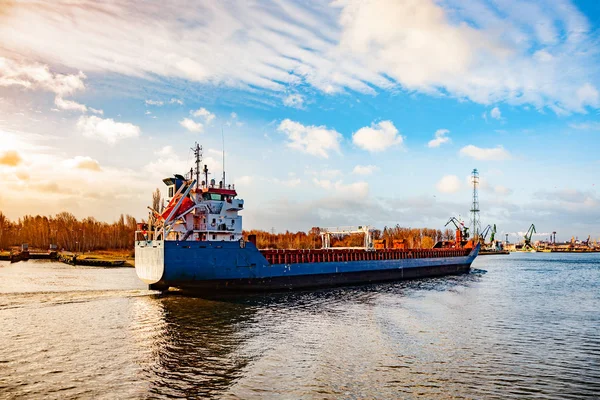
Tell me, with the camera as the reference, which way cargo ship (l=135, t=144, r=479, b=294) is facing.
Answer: facing away from the viewer and to the right of the viewer
